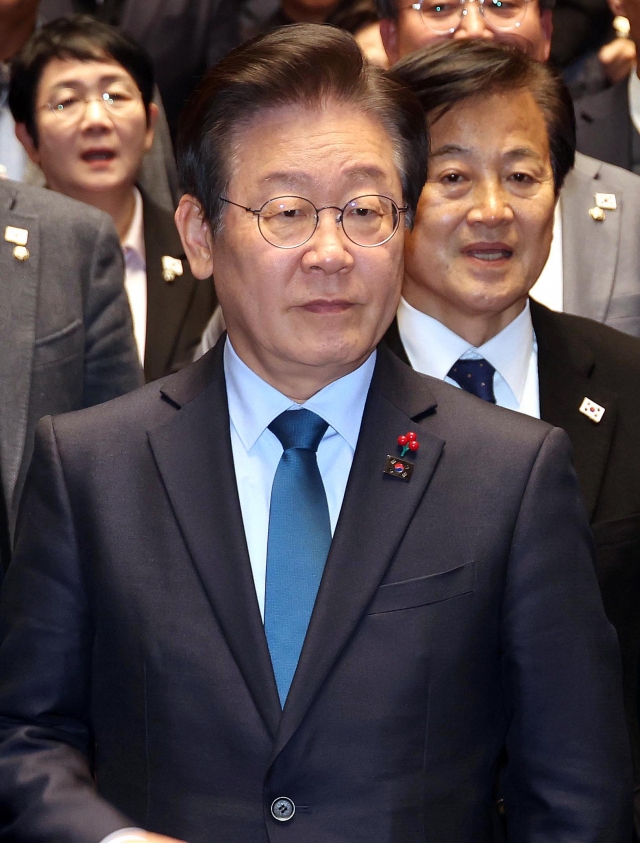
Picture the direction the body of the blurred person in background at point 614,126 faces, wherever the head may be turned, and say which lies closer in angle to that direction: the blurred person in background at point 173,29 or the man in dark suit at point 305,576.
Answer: the man in dark suit

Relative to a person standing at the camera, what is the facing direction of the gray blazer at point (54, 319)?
facing the viewer

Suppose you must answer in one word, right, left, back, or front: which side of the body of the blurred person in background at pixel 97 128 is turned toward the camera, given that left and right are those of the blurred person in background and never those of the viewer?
front

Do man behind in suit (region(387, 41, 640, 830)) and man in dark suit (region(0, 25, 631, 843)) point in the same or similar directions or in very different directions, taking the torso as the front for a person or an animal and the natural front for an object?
same or similar directions

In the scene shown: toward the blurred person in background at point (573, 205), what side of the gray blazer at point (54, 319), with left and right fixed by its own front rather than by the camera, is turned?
left

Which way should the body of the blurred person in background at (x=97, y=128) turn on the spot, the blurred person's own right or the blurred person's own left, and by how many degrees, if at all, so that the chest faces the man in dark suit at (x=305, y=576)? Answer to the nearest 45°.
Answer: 0° — they already face them

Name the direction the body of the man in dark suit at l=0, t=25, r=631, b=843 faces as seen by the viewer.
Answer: toward the camera

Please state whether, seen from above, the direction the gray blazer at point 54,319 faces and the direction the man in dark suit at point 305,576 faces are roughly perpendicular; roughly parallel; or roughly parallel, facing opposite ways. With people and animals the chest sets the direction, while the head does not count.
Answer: roughly parallel
